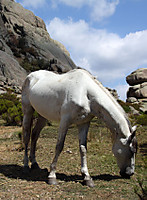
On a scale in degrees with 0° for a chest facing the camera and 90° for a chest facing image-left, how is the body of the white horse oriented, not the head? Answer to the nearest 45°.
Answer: approximately 315°

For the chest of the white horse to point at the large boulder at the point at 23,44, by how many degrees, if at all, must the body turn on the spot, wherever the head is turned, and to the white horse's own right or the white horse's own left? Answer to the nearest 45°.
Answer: approximately 135° to the white horse's own left

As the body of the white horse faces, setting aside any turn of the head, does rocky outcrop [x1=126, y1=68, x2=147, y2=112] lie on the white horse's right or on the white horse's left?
on the white horse's left

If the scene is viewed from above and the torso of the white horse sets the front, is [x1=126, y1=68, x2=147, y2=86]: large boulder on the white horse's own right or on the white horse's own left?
on the white horse's own left
